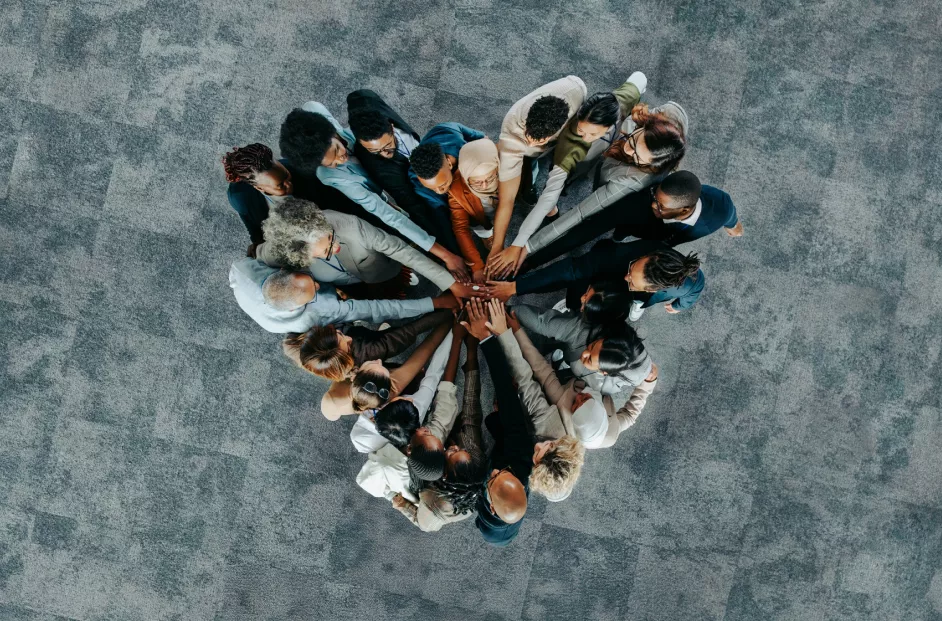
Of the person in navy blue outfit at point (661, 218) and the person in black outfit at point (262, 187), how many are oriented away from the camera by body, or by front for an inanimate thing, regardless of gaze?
0

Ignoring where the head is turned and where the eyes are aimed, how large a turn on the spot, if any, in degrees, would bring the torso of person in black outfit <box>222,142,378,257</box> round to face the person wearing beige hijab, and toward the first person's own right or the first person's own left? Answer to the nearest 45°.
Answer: approximately 45° to the first person's own left

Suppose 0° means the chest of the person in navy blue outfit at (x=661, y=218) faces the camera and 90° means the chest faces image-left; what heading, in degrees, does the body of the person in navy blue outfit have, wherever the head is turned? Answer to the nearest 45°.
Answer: approximately 45°

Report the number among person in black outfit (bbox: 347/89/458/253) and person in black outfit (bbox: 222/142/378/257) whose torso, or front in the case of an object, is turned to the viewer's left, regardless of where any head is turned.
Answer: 0

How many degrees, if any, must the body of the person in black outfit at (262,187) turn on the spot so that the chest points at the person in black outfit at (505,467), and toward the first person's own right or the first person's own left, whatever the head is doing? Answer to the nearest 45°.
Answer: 0° — they already face them

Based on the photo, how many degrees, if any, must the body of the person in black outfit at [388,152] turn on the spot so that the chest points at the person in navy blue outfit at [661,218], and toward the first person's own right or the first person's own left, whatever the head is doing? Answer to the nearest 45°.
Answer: approximately 45° to the first person's own left

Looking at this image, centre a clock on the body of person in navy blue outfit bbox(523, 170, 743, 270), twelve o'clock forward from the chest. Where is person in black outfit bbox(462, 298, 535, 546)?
person in black outfit bbox(462, 298, 535, 546) is roughly at 11 o'clock from person in navy blue outfit bbox(523, 170, 743, 270).

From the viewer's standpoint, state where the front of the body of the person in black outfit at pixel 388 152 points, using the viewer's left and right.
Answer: facing the viewer and to the right of the viewer

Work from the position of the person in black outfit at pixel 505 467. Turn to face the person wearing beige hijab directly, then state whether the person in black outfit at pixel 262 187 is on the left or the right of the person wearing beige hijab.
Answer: left

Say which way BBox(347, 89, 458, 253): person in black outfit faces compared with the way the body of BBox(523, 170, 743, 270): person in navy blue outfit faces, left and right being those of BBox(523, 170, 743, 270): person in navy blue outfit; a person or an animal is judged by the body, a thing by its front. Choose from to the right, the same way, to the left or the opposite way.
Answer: to the left

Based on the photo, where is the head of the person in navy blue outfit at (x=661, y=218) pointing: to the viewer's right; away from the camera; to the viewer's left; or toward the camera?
to the viewer's left

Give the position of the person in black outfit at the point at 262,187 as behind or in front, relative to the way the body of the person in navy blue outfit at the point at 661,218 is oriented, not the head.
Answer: in front

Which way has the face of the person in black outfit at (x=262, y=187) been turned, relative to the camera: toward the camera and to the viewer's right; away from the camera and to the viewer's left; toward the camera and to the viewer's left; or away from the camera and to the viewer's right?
toward the camera and to the viewer's right
